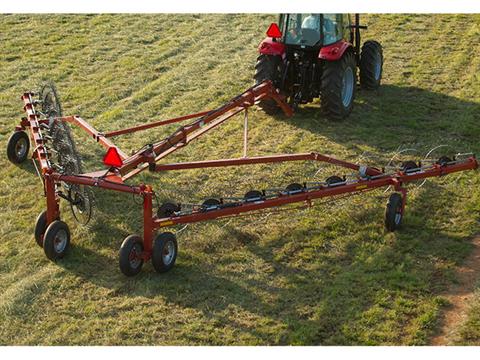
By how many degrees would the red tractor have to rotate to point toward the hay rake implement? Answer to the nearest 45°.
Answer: approximately 180°

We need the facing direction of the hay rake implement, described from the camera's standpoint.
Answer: facing away from the viewer and to the right of the viewer

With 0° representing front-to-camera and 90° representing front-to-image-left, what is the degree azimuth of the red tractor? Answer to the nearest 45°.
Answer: approximately 225°

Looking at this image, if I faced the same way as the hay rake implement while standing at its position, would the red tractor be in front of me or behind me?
in front

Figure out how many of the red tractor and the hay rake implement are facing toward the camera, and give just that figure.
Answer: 0
